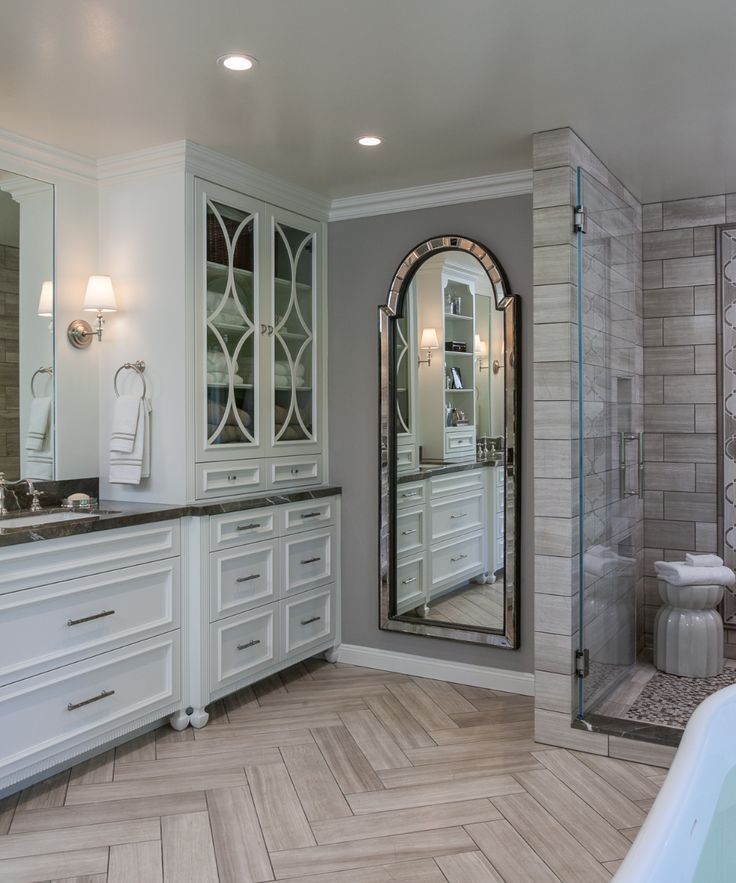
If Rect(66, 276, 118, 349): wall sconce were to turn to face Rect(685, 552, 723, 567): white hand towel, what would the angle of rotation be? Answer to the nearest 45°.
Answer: approximately 45° to its left

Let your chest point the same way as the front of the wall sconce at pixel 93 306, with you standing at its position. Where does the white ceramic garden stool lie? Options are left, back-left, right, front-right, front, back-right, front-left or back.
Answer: front-left

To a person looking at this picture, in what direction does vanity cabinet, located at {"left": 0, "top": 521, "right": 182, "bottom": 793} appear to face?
facing the viewer and to the right of the viewer

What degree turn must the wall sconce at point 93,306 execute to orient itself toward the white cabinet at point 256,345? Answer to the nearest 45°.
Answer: approximately 45° to its left

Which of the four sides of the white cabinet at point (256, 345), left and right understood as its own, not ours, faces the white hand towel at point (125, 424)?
right

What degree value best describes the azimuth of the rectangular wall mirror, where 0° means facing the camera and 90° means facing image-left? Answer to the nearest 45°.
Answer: approximately 315°

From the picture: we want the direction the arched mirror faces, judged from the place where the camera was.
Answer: facing the viewer and to the left of the viewer

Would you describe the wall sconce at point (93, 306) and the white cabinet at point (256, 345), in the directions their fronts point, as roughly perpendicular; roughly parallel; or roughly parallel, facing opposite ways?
roughly parallel

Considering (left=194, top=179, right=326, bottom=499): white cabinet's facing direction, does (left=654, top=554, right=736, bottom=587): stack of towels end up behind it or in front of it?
in front

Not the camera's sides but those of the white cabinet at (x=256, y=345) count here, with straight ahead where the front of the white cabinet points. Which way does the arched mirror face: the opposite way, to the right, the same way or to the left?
to the right
